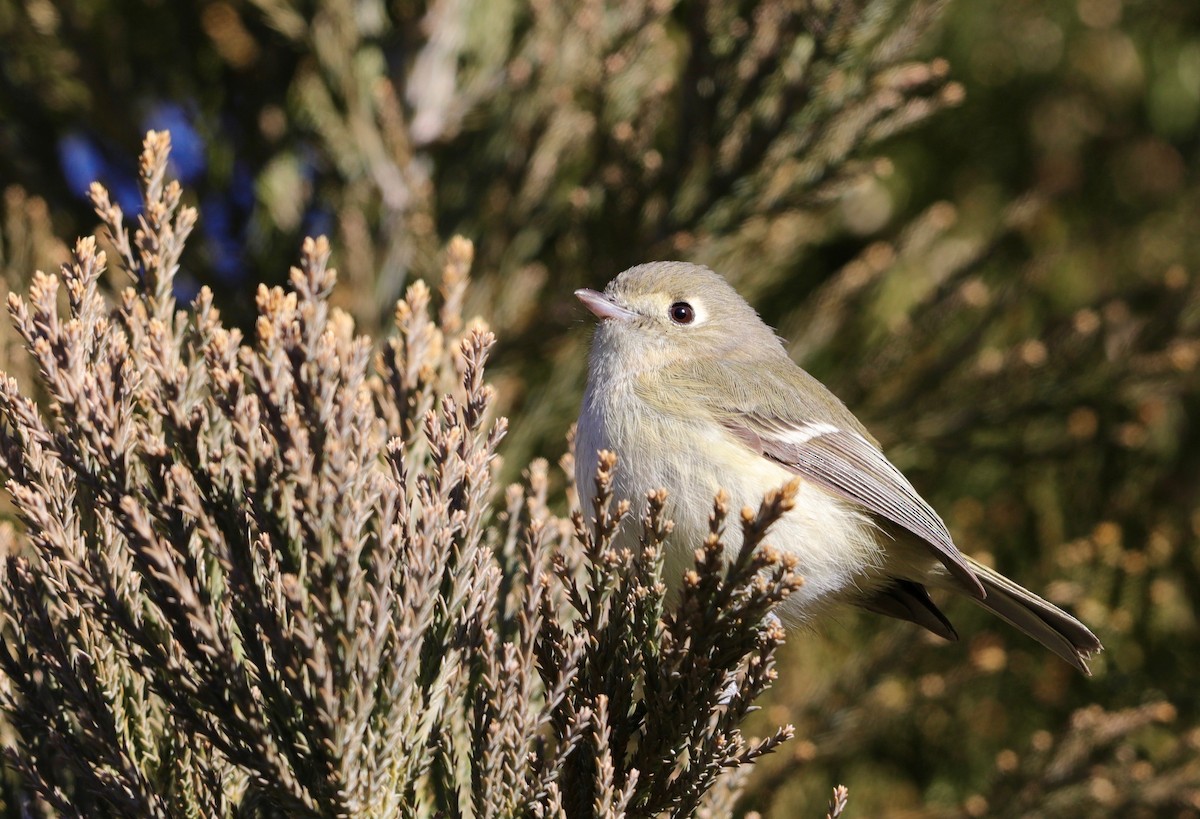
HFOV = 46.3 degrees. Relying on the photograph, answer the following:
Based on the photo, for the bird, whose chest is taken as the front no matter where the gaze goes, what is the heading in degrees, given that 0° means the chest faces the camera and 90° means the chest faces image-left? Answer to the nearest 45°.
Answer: approximately 90°
